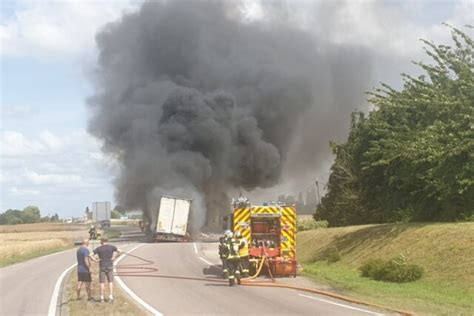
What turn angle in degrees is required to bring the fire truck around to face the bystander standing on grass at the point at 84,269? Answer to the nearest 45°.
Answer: approximately 135° to its left

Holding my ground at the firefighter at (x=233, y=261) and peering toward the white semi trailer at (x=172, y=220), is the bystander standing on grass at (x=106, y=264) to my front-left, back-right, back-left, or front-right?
back-left

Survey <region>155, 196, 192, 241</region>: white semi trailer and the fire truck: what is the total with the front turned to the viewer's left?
0

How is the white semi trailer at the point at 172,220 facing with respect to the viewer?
away from the camera

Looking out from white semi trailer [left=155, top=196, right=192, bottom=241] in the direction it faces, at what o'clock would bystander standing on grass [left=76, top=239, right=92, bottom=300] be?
The bystander standing on grass is roughly at 6 o'clock from the white semi trailer.

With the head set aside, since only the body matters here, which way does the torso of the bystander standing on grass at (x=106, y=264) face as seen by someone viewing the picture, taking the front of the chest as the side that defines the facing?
away from the camera

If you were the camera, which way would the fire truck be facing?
facing away from the viewer

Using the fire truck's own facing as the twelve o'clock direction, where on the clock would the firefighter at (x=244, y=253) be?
The firefighter is roughly at 7 o'clock from the fire truck.

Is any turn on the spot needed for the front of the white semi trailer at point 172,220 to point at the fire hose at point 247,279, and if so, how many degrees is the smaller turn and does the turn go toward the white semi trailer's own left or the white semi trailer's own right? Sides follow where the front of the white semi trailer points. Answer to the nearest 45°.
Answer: approximately 180°
